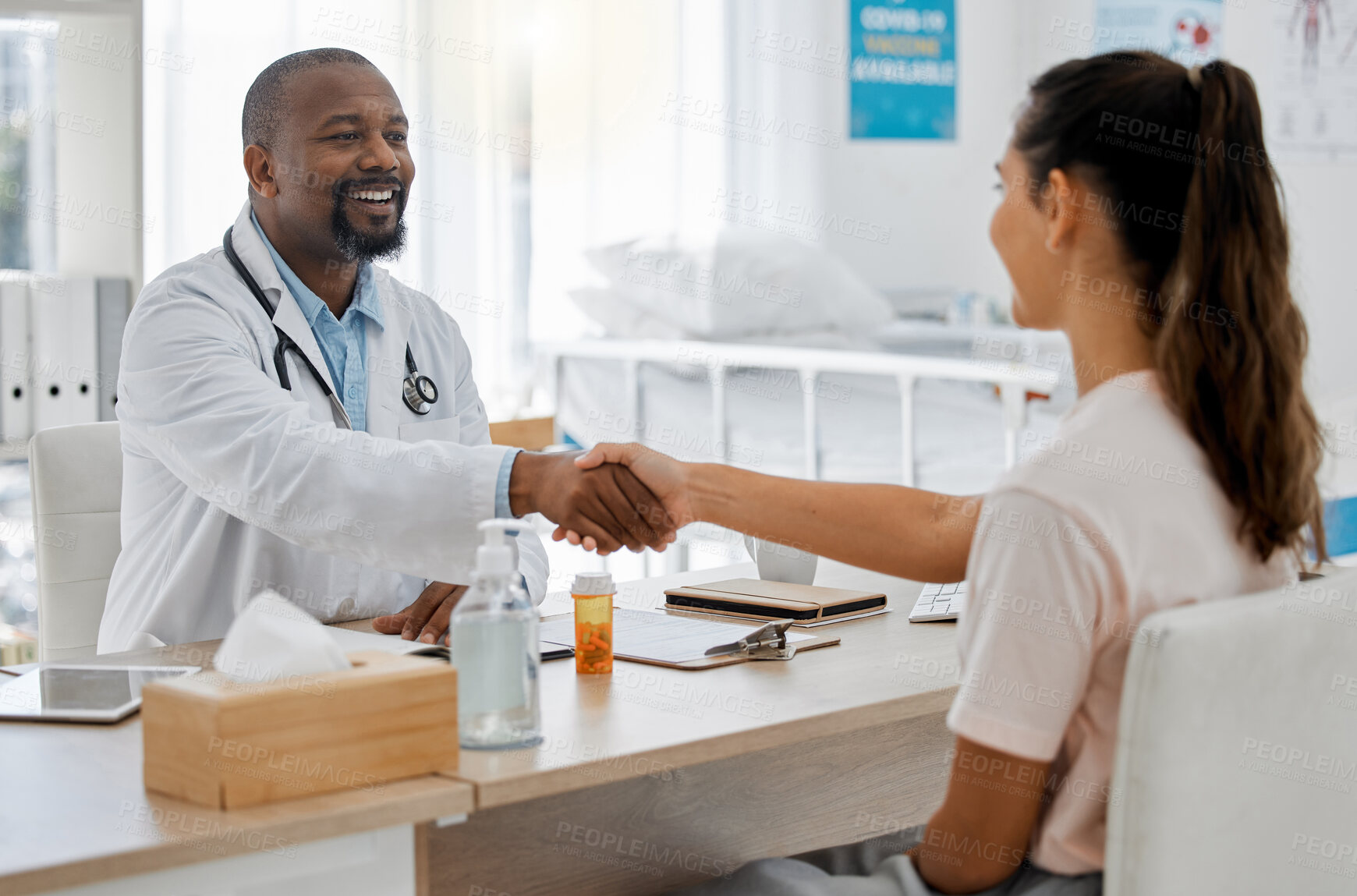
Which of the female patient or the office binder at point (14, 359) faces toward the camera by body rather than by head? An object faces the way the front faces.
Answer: the office binder

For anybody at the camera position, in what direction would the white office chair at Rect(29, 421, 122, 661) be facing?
facing the viewer and to the right of the viewer

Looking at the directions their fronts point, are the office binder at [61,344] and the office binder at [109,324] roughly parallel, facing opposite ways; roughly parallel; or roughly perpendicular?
roughly parallel

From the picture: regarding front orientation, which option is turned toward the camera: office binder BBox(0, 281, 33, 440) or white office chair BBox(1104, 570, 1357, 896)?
the office binder

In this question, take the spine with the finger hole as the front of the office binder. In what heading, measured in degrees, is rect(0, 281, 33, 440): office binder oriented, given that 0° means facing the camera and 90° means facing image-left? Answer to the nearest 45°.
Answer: approximately 0°

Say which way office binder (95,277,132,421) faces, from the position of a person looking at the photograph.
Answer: facing the viewer

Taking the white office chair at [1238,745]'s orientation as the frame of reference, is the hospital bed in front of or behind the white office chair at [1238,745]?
in front

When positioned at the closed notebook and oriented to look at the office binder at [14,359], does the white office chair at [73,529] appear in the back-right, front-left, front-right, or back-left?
front-left

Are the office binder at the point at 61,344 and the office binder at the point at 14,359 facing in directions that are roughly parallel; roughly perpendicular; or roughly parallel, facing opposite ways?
roughly parallel

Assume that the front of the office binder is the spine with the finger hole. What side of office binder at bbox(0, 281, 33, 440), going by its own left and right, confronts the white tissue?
front

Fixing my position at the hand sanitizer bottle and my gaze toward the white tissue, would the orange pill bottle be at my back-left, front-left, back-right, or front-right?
back-right

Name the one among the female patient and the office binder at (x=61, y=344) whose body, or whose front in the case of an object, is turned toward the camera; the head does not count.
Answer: the office binder

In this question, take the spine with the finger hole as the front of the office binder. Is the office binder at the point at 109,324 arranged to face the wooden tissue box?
yes

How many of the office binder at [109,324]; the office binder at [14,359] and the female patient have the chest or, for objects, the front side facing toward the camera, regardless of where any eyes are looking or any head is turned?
2

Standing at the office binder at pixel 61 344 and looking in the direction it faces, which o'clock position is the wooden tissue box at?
The wooden tissue box is roughly at 12 o'clock from the office binder.

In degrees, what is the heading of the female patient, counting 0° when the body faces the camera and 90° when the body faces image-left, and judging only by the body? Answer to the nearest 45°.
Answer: approximately 135°

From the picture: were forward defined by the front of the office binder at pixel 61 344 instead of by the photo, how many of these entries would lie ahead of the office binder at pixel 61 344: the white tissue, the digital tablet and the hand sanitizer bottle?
3

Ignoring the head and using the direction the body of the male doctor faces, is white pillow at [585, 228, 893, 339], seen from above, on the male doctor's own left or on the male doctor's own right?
on the male doctor's own left
